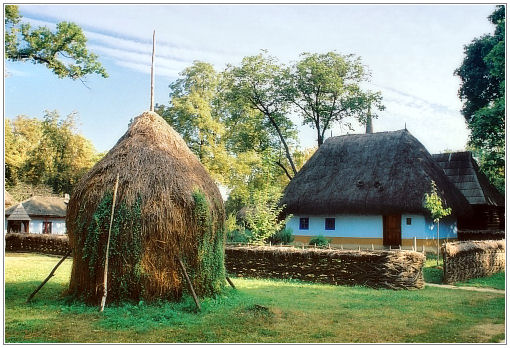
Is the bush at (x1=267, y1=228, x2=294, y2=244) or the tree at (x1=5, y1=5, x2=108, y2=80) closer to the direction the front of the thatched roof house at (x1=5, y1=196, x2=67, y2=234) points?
the tree

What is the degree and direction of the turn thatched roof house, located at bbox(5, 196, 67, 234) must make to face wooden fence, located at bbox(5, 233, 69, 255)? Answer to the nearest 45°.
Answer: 0° — it already faces it

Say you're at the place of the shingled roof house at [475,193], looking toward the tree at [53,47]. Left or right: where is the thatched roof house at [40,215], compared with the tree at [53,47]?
right

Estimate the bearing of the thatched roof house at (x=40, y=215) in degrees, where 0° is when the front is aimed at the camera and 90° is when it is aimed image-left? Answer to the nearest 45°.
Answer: approximately 0°

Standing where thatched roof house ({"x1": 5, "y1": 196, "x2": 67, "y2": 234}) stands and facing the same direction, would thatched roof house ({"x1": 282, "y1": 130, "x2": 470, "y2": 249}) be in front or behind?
in front

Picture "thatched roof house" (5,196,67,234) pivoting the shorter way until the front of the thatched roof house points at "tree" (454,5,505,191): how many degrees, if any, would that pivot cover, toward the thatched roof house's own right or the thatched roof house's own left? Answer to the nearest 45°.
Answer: approximately 45° to the thatched roof house's own left

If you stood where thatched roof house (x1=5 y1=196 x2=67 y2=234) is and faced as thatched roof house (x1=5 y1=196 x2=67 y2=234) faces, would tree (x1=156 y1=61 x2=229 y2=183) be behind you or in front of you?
in front

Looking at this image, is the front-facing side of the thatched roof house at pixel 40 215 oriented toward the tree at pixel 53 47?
yes
